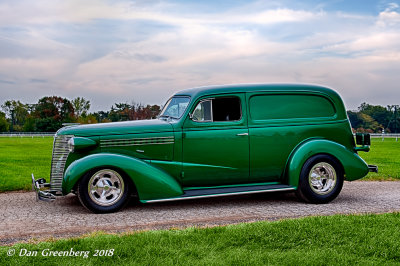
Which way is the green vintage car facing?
to the viewer's left
